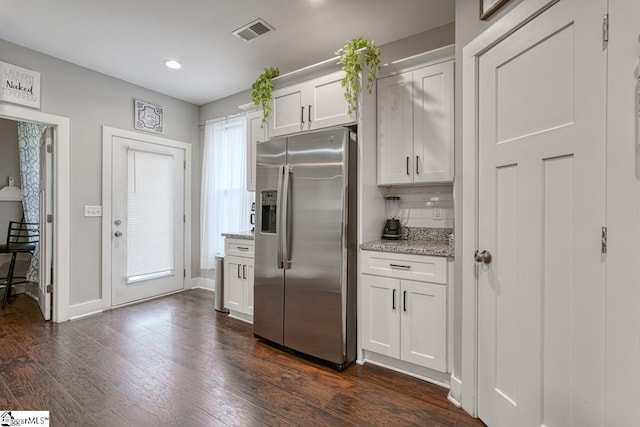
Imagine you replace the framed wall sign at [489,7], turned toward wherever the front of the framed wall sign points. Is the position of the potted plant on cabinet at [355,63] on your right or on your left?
on your right

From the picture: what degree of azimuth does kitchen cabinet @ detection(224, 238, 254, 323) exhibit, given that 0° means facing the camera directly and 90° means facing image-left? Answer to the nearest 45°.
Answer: approximately 45°

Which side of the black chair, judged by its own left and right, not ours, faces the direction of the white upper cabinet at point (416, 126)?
left

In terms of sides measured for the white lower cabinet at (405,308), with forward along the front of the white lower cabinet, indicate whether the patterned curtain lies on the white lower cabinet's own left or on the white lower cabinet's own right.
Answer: on the white lower cabinet's own right

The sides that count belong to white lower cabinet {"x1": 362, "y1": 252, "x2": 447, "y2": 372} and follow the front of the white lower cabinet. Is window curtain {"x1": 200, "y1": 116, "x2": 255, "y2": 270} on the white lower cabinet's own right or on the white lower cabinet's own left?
on the white lower cabinet's own right

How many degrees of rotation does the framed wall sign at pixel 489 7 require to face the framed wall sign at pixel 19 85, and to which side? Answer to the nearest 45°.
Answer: approximately 45° to its right

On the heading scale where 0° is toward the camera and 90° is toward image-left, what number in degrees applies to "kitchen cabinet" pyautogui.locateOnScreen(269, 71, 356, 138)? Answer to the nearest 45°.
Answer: approximately 45°
